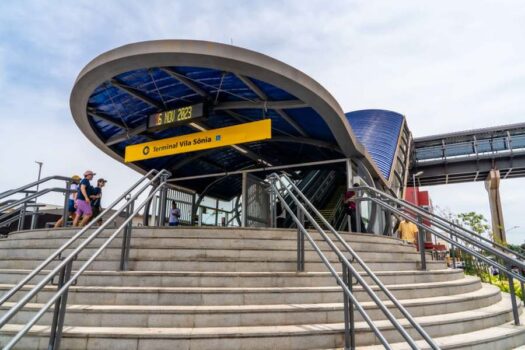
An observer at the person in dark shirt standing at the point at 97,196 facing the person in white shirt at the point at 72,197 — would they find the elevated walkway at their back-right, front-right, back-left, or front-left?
back-right

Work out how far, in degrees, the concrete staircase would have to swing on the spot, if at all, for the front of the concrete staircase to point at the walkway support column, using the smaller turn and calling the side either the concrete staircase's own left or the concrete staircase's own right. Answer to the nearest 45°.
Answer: approximately 135° to the concrete staircase's own left

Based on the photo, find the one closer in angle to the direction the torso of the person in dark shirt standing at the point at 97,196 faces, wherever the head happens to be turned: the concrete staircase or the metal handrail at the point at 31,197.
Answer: the concrete staircase
